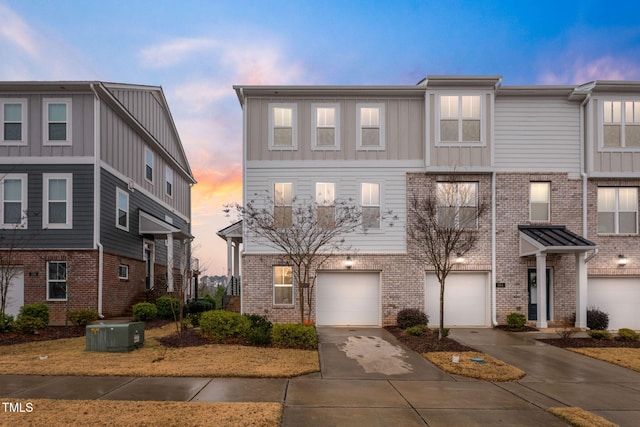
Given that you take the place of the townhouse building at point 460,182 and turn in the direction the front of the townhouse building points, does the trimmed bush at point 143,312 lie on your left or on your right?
on your right

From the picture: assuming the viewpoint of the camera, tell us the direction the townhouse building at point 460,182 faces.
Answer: facing the viewer

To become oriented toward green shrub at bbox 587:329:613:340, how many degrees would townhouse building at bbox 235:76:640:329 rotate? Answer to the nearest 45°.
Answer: approximately 45° to its left

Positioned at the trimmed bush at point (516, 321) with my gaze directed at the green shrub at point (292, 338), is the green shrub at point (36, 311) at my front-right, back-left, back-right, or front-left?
front-right

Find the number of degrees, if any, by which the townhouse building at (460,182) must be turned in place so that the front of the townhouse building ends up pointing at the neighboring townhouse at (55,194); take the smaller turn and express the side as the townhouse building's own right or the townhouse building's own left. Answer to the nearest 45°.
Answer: approximately 90° to the townhouse building's own right
